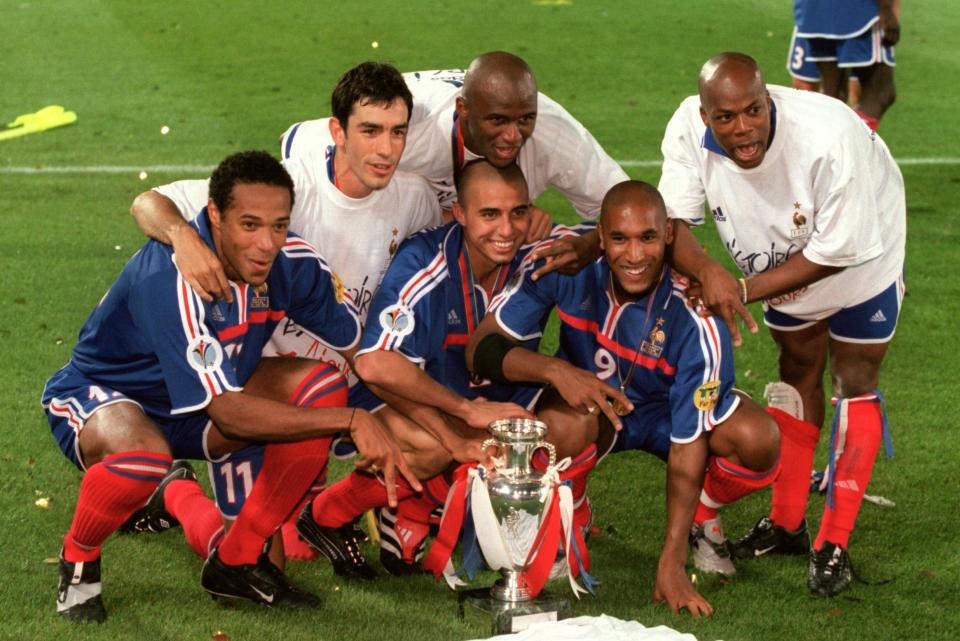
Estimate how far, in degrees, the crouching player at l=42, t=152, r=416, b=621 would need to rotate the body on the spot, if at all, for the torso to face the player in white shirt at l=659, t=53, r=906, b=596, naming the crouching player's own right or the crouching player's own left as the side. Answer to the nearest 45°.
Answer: approximately 45° to the crouching player's own left

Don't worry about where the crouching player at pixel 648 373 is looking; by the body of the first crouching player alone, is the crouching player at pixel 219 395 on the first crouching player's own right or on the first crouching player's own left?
on the first crouching player's own right

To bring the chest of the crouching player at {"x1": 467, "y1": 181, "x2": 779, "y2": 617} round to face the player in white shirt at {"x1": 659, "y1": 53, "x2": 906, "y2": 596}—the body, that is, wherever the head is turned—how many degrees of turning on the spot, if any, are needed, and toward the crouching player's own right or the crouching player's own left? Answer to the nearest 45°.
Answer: approximately 135° to the crouching player's own left

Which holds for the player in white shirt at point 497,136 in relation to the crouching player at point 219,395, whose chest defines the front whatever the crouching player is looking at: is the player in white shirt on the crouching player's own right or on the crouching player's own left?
on the crouching player's own left

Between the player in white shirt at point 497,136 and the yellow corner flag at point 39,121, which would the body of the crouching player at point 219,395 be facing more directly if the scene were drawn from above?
the player in white shirt

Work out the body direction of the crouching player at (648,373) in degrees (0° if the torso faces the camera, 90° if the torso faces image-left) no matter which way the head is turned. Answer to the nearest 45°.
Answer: approximately 0°
